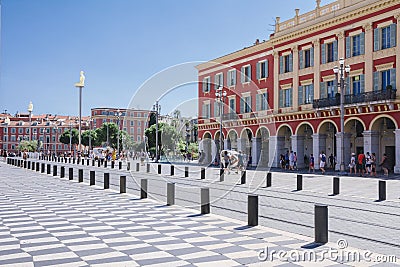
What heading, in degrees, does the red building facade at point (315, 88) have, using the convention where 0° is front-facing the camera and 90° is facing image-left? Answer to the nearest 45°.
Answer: approximately 45°

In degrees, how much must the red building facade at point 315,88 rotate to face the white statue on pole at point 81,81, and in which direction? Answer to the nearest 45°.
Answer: approximately 45° to its right

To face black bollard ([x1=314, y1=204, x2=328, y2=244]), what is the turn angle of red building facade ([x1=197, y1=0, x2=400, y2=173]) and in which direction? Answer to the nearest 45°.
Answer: approximately 45° to its left

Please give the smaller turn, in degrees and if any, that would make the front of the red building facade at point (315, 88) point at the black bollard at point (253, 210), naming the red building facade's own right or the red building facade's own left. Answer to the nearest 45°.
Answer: approximately 45° to the red building facade's own left

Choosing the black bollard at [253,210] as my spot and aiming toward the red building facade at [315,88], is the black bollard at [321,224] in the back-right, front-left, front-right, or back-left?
back-right
